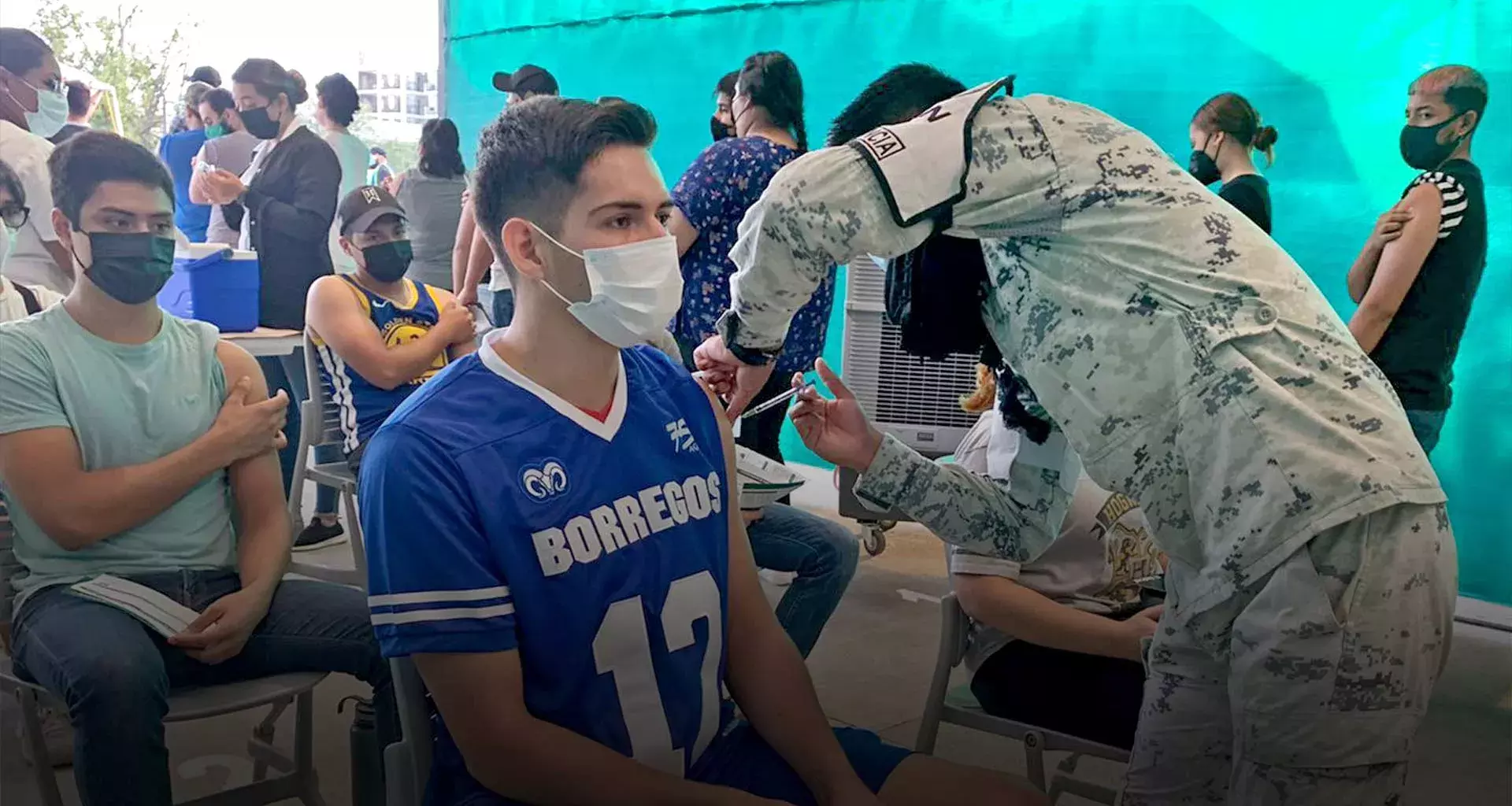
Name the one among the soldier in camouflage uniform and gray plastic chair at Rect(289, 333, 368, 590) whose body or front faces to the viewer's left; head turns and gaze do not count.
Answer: the soldier in camouflage uniform

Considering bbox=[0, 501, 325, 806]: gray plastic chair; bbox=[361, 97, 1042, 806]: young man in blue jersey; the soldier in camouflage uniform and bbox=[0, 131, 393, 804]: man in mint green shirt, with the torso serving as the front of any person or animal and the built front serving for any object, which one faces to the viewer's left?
the soldier in camouflage uniform

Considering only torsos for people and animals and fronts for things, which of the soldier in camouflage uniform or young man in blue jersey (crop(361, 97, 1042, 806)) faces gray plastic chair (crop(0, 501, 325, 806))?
the soldier in camouflage uniform

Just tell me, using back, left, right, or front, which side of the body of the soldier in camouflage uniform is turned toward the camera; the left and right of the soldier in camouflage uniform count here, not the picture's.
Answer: left

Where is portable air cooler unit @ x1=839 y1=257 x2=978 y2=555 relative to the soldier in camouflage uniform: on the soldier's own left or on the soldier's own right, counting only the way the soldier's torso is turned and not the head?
on the soldier's own right

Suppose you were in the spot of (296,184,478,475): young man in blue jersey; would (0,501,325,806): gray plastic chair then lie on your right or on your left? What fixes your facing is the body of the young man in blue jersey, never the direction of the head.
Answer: on your right

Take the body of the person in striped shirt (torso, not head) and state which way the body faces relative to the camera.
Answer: to the viewer's left
